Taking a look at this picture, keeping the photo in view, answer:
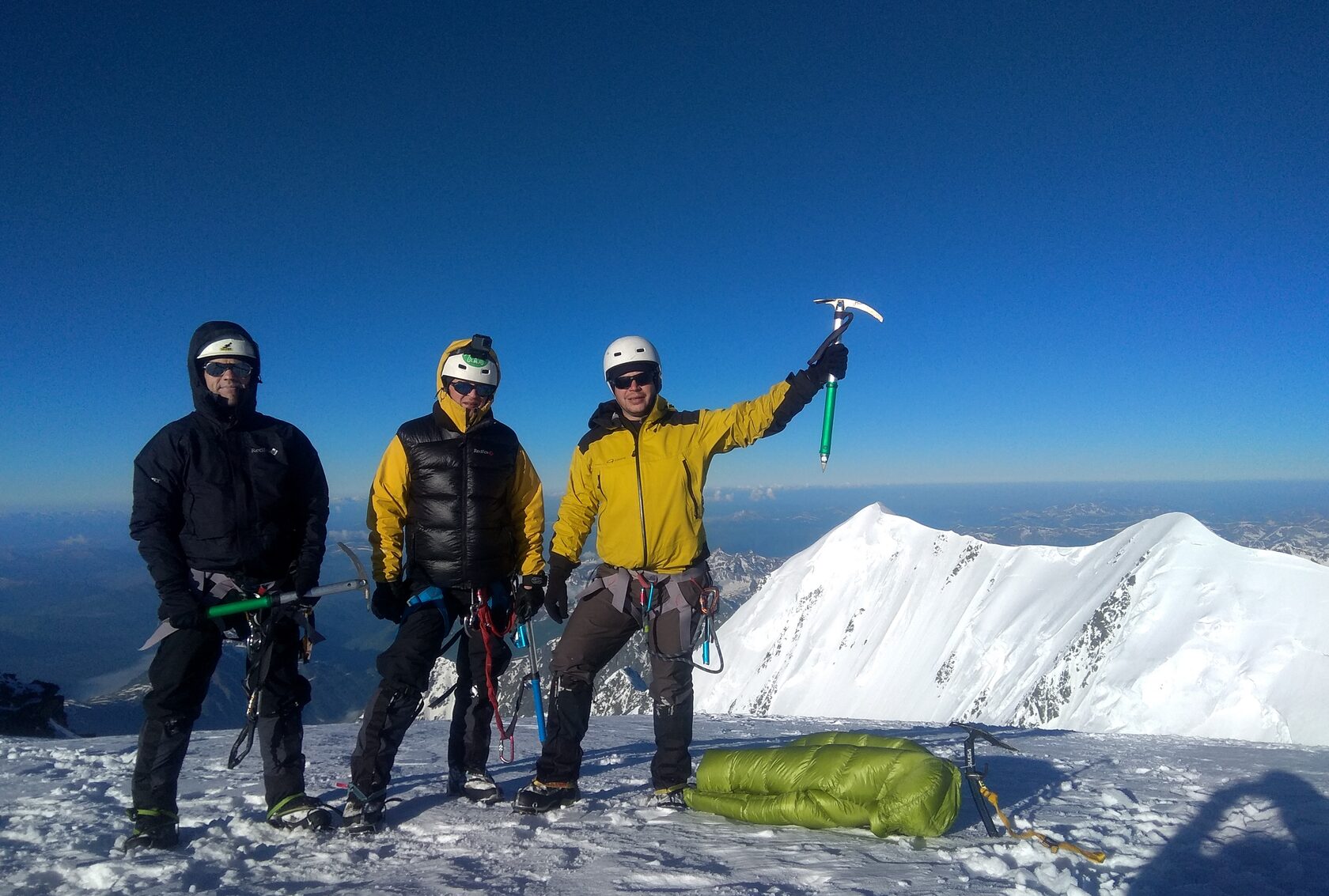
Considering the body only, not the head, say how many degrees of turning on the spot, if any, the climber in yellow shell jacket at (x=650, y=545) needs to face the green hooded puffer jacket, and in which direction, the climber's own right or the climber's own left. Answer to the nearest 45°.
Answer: approximately 45° to the climber's own left

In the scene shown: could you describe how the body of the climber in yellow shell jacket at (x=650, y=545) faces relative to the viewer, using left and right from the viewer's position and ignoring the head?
facing the viewer
